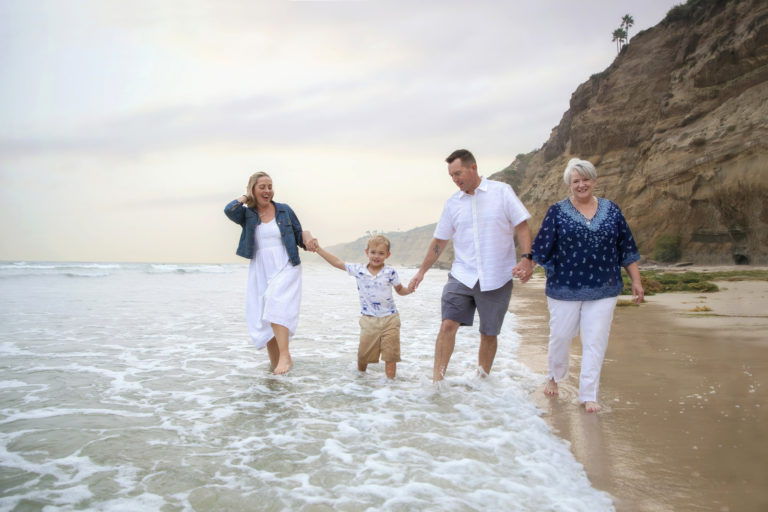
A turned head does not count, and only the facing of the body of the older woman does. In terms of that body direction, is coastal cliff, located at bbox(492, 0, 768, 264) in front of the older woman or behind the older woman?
behind

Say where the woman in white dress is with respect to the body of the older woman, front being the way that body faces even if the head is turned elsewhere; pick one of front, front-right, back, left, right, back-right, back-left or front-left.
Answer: right

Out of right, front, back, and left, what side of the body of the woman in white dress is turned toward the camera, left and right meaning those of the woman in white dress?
front

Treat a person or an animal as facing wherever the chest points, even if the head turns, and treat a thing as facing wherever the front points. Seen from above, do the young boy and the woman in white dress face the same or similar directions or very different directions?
same or similar directions

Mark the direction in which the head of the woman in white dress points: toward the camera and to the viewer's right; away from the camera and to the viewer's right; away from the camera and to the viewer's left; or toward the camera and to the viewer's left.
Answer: toward the camera and to the viewer's right

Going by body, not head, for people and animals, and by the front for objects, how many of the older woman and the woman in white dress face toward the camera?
2

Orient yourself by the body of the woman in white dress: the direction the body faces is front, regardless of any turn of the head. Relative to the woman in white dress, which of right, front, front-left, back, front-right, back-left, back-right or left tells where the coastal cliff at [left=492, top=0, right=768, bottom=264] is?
back-left

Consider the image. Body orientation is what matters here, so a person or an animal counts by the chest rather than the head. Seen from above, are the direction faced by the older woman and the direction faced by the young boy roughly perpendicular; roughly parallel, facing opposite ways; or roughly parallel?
roughly parallel

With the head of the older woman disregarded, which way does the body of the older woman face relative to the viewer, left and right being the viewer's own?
facing the viewer

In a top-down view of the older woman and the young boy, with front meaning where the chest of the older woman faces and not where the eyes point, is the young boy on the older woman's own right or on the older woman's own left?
on the older woman's own right

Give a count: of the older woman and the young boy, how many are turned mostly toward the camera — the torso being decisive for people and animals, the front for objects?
2

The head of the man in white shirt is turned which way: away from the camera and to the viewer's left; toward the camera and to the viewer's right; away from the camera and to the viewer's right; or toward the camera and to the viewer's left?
toward the camera and to the viewer's left

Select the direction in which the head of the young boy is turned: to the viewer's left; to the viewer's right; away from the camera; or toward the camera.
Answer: toward the camera

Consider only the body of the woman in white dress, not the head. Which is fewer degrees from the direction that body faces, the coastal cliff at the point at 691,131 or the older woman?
the older woman

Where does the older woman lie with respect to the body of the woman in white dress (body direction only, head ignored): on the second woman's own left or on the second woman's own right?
on the second woman's own left
